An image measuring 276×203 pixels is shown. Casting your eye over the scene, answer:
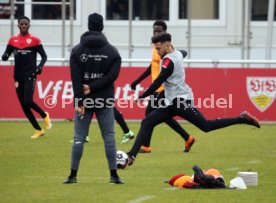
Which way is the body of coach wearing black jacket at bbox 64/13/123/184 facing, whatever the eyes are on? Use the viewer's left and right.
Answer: facing away from the viewer

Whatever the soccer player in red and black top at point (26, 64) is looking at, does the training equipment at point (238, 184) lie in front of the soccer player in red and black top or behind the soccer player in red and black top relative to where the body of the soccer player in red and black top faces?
in front

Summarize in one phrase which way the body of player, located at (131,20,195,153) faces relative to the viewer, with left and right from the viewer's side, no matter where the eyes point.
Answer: facing the viewer and to the left of the viewer

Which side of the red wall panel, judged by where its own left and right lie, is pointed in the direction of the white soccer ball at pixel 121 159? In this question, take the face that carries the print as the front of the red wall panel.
front

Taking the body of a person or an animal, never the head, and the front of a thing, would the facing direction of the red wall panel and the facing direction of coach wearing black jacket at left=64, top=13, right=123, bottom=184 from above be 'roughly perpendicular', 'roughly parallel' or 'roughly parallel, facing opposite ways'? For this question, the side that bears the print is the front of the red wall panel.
roughly parallel, facing opposite ways

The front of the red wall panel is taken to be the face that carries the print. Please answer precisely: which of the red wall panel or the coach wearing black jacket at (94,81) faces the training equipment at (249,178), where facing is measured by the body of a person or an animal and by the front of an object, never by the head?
the red wall panel

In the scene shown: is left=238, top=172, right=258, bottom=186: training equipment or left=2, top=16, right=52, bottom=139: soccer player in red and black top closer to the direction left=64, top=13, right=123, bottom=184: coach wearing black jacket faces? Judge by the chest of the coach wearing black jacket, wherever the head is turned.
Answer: the soccer player in red and black top

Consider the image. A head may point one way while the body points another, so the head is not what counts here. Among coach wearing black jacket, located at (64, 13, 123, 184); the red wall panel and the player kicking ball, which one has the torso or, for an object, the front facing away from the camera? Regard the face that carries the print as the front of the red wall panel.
the coach wearing black jacket

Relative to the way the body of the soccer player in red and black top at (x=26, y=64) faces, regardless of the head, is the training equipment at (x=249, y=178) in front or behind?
in front

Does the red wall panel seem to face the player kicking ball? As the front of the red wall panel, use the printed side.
yes

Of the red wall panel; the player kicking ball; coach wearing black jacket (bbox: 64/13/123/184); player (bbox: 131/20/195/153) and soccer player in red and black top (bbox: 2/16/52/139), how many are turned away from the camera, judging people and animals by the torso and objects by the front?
1

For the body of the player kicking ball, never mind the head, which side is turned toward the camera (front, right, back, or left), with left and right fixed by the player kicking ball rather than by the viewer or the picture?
left

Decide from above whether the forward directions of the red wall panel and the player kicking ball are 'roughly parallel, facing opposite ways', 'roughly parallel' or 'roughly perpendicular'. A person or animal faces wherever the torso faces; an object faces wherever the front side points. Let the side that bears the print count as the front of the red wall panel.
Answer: roughly perpendicular

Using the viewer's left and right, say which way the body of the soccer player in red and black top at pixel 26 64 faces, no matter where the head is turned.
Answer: facing the viewer

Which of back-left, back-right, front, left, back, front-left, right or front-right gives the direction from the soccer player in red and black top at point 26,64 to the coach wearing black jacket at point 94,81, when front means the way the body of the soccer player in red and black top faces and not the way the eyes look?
front

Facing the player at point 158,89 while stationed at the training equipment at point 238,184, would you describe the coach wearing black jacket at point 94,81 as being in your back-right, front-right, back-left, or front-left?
front-left

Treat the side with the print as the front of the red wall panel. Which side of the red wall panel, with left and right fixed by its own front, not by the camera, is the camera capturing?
front
